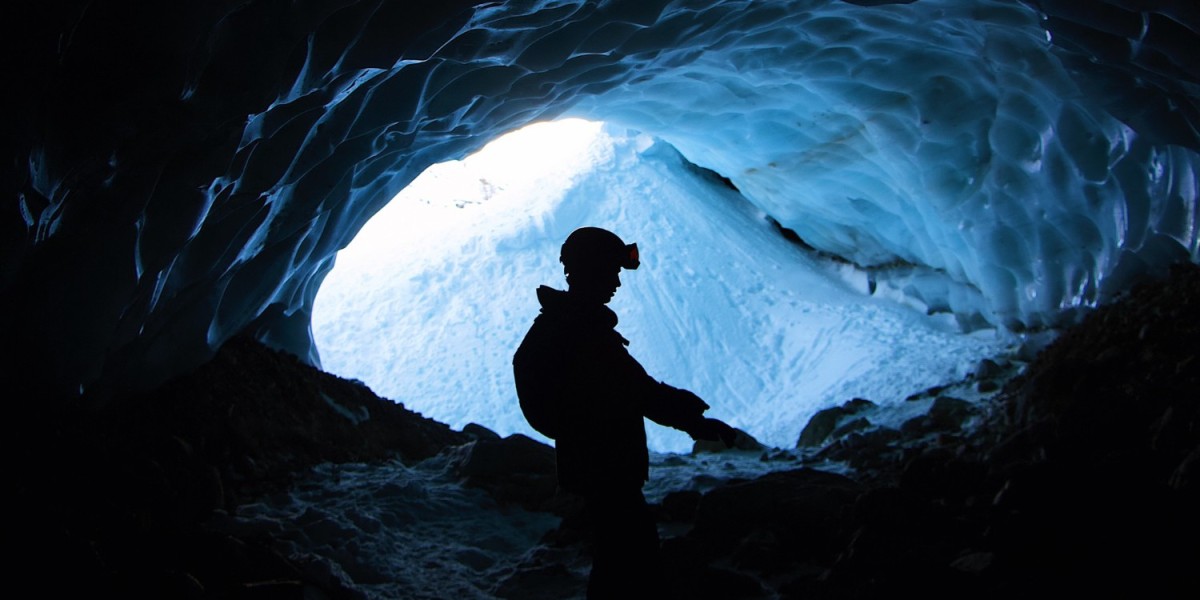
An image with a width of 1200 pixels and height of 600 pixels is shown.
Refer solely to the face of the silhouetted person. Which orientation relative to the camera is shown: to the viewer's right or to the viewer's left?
to the viewer's right

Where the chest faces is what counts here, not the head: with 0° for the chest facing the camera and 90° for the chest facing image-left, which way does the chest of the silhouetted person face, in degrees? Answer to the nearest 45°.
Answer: approximately 270°
